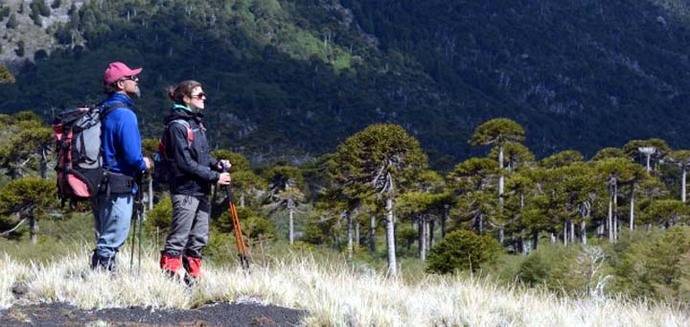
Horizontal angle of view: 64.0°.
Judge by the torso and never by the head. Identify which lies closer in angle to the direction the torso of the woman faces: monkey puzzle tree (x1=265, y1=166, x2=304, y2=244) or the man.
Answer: the monkey puzzle tree

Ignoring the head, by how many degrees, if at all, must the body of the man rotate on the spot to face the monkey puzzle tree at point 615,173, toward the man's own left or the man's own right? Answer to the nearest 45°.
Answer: approximately 45° to the man's own left

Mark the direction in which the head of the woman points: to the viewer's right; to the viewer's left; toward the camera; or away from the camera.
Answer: to the viewer's right

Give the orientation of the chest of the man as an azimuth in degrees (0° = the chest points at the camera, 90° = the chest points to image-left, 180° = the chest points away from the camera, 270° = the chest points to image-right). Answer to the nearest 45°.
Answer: approximately 270°

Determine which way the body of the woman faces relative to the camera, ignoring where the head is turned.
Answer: to the viewer's right

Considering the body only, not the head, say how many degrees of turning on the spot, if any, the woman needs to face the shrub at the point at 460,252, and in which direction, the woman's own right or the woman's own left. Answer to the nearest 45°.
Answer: approximately 45° to the woman's own left

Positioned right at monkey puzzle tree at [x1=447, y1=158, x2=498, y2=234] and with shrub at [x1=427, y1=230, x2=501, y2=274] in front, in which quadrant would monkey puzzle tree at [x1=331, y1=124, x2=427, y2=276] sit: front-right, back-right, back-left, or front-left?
front-right

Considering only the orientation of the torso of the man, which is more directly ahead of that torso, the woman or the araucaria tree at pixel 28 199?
the woman

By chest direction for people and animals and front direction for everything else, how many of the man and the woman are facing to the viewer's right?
2

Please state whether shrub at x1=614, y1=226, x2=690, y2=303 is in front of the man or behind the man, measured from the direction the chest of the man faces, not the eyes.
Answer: in front

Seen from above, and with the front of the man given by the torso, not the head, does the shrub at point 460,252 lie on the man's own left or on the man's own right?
on the man's own left

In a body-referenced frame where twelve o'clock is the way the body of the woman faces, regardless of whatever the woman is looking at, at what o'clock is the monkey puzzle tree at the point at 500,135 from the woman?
The monkey puzzle tree is roughly at 10 o'clock from the woman.

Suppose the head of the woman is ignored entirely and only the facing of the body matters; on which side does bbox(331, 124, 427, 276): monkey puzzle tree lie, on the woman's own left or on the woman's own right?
on the woman's own left
